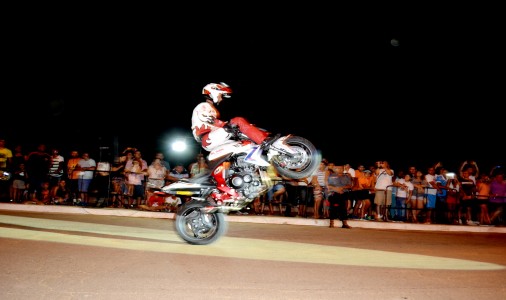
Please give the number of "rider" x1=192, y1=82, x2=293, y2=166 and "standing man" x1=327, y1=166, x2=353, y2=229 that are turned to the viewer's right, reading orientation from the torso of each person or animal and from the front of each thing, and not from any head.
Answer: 1

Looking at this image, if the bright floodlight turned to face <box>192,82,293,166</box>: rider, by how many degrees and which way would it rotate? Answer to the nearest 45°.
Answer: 0° — it already faces them

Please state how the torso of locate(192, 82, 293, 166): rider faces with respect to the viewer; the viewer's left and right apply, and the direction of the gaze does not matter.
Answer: facing to the right of the viewer

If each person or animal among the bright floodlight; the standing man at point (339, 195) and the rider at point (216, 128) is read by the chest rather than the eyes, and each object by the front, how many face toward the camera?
2

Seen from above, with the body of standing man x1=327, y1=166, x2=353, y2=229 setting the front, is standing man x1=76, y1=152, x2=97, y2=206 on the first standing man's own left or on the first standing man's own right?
on the first standing man's own right

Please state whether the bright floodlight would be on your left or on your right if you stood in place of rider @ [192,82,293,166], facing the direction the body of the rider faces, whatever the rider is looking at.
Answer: on your left

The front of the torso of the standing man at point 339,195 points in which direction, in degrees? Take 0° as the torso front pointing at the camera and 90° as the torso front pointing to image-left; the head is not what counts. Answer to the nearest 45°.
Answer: approximately 0°

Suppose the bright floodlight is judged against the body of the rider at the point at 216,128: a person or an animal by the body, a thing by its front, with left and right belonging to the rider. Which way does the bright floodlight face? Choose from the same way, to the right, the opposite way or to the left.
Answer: to the right

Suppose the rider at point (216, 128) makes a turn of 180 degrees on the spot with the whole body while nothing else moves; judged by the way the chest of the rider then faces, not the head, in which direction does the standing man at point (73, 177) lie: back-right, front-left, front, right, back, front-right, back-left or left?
front-right

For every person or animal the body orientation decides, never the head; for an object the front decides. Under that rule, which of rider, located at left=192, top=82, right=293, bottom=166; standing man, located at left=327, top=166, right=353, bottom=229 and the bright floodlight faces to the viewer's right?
the rider

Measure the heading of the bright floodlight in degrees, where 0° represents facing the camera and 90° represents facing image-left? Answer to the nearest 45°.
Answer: approximately 0°
